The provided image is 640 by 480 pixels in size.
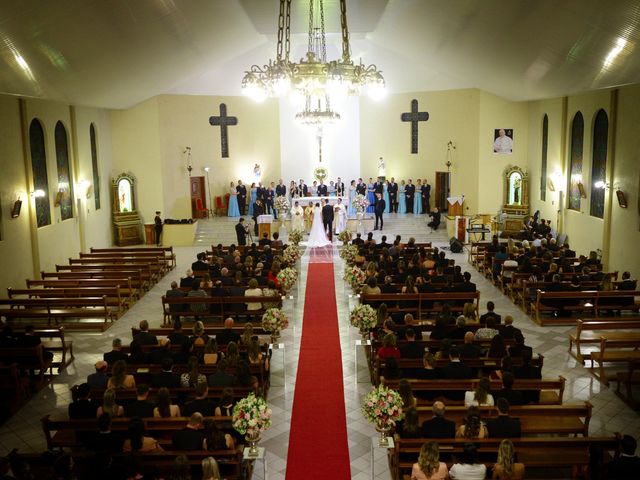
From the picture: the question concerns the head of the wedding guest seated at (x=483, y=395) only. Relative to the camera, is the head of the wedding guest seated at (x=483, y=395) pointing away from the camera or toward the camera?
away from the camera

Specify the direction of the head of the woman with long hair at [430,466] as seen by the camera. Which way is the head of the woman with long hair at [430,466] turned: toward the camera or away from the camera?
away from the camera

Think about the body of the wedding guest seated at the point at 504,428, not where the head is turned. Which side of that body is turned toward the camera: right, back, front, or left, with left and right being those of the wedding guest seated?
back

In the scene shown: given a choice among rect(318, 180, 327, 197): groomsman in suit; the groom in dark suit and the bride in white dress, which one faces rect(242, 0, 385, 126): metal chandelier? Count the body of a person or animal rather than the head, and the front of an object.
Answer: the groomsman in suit

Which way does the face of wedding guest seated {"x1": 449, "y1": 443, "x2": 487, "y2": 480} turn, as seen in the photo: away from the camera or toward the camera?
away from the camera

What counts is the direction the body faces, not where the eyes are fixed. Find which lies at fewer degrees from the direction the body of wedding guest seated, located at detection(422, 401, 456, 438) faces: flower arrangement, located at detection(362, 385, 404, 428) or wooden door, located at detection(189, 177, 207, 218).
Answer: the wooden door

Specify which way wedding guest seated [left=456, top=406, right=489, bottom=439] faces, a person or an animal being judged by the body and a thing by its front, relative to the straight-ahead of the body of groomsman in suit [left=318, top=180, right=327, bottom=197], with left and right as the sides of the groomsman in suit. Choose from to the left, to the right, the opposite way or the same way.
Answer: the opposite way

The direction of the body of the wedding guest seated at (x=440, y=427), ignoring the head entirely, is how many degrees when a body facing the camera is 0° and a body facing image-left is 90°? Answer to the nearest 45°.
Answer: approximately 180°

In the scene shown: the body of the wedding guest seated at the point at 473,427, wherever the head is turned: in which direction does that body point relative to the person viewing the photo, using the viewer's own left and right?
facing away from the viewer

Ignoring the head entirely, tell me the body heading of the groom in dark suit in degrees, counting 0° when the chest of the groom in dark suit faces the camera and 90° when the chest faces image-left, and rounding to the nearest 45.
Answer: approximately 180°

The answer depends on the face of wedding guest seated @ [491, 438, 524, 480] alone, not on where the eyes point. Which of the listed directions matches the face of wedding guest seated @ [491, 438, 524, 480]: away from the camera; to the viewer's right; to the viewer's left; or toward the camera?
away from the camera

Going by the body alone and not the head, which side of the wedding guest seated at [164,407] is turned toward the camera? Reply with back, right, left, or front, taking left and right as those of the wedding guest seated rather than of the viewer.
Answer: back

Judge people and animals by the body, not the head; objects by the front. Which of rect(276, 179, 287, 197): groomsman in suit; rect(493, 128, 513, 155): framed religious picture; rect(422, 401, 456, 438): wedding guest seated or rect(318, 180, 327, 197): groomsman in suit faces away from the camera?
the wedding guest seated

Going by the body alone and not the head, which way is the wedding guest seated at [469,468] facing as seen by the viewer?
away from the camera

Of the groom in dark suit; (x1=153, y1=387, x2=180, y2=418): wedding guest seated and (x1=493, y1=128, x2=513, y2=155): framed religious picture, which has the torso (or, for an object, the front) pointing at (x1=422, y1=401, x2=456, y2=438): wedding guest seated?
the framed religious picture
